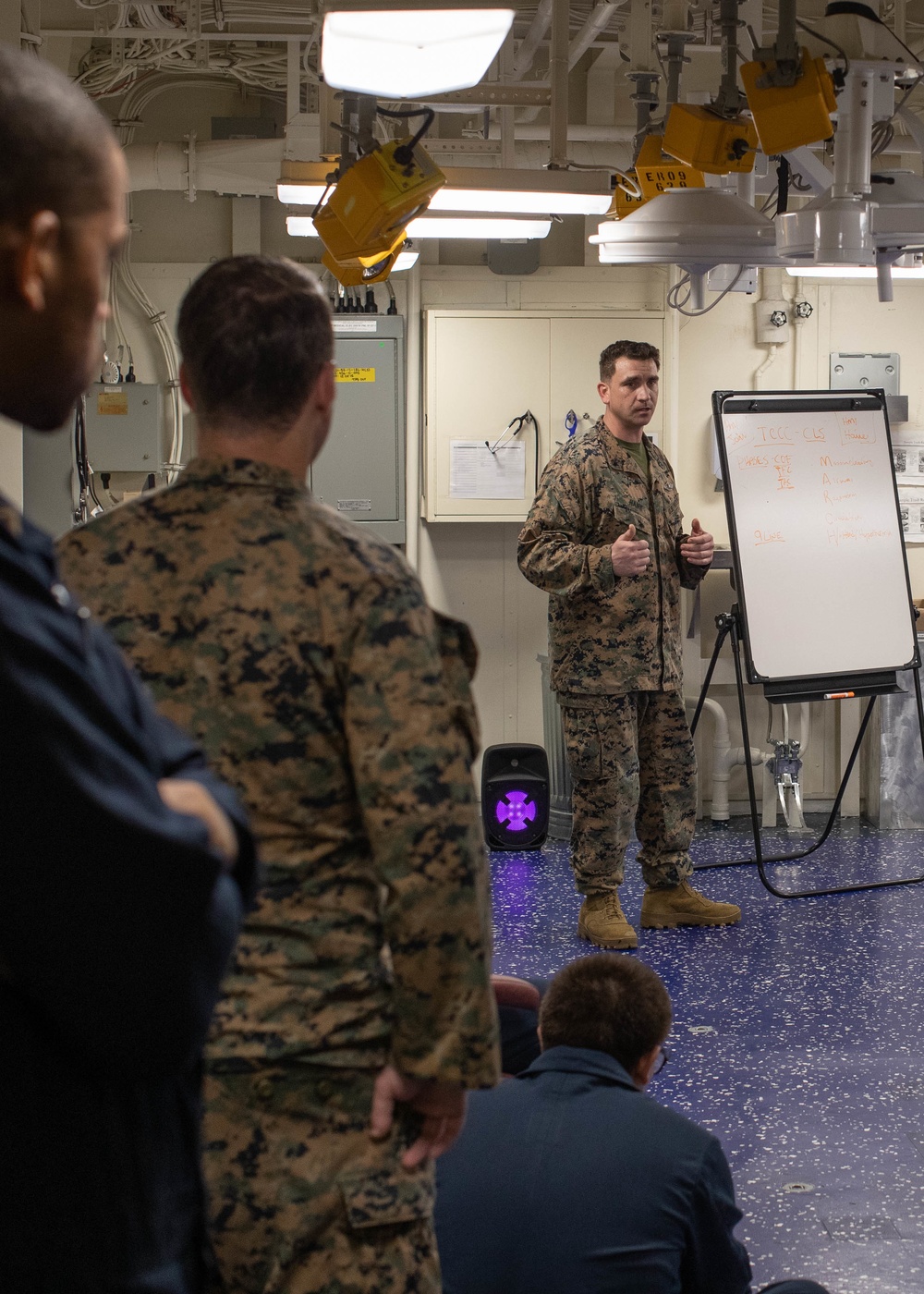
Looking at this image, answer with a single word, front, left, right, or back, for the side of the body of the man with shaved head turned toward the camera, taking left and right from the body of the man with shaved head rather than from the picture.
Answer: right

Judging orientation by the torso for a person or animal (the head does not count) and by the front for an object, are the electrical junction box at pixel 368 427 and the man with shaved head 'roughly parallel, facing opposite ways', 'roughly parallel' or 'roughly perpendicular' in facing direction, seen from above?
roughly perpendicular

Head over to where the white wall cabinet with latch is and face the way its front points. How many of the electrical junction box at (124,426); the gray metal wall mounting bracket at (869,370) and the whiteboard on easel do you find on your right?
1

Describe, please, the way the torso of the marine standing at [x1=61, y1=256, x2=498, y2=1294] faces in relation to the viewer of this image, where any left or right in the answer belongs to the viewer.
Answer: facing away from the viewer and to the right of the viewer

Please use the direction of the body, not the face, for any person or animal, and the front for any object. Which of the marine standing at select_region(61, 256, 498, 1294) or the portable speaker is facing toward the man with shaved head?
the portable speaker

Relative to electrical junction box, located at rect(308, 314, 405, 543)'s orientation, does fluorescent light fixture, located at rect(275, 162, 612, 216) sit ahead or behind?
ahead

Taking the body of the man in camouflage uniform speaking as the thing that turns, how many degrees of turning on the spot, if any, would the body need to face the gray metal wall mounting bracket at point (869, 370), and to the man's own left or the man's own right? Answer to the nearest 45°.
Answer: approximately 90° to the man's own left

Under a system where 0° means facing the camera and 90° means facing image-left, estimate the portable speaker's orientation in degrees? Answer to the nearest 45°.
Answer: approximately 0°

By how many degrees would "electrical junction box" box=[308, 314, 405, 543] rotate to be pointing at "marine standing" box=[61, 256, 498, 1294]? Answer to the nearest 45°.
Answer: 0° — it already faces them
